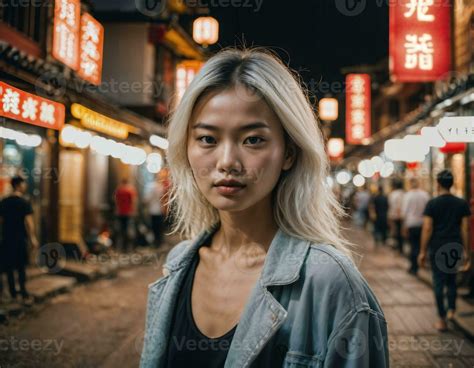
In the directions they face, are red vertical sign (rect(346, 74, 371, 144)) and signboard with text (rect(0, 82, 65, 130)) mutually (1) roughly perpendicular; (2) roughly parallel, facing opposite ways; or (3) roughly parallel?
roughly perpendicular

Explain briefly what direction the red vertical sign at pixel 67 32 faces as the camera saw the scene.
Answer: facing the viewer and to the right of the viewer

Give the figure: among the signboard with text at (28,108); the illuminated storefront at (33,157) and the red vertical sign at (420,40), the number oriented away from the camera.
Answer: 0

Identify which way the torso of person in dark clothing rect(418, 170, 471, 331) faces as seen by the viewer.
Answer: away from the camera

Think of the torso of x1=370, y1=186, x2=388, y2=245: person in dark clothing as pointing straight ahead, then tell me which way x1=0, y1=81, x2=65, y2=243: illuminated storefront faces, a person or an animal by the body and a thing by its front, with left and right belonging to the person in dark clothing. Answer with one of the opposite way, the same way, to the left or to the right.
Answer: to the right

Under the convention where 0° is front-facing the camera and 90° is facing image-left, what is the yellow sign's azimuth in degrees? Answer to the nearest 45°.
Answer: approximately 315°

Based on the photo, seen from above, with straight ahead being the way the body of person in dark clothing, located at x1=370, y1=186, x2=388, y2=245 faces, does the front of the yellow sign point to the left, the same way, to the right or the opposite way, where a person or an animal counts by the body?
to the right

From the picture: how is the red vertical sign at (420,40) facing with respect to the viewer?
toward the camera

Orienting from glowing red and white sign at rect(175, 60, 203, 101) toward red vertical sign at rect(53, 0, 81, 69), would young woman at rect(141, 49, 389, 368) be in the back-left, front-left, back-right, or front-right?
front-left

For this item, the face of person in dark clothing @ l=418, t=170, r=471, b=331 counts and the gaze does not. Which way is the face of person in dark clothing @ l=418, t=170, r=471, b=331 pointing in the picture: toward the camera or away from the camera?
away from the camera

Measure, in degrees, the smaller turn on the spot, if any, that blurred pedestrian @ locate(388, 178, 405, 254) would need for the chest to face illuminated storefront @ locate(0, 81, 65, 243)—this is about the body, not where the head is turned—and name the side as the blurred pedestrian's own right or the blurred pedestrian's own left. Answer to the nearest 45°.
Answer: approximately 135° to the blurred pedestrian's own left

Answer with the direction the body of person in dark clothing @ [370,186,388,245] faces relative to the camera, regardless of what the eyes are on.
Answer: away from the camera

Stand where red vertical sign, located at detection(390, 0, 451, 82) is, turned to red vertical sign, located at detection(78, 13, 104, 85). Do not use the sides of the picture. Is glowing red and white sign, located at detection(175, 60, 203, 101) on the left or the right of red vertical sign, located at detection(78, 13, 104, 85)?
right

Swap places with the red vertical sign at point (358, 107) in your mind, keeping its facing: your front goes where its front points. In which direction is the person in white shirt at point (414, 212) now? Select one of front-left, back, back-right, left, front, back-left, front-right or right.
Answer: front
